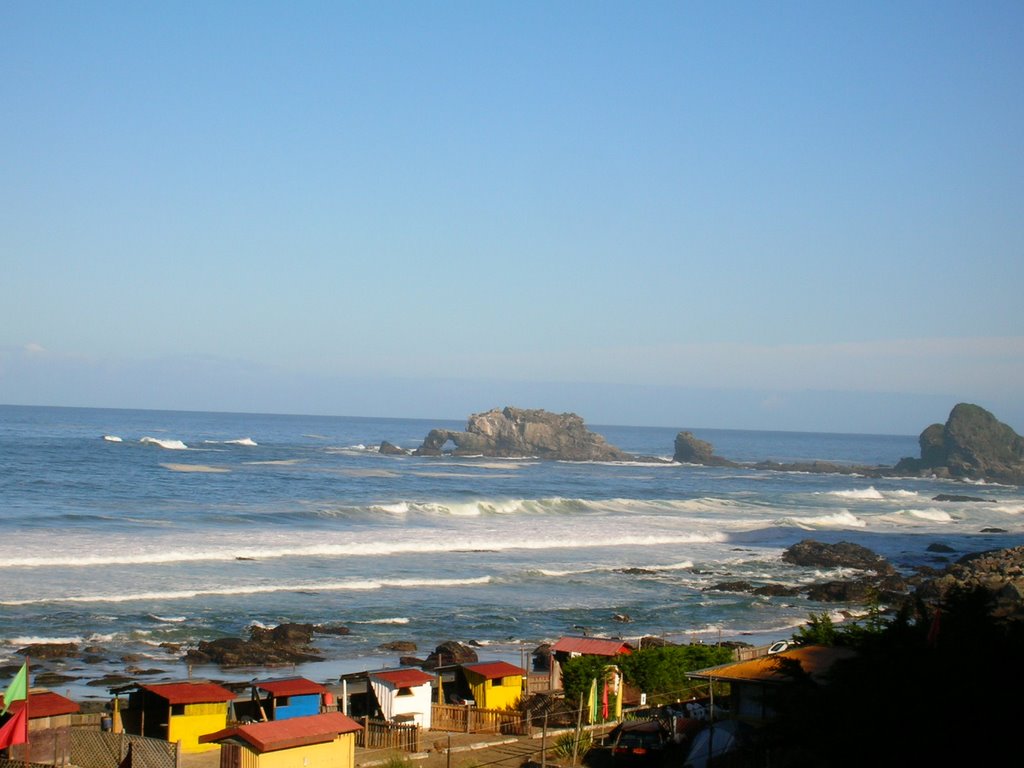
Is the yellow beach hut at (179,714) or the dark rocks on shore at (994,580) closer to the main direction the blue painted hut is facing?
the yellow beach hut

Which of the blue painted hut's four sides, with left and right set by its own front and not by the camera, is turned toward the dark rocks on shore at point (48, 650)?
right

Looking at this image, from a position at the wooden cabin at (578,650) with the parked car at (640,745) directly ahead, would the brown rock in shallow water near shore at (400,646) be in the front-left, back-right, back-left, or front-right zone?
back-right

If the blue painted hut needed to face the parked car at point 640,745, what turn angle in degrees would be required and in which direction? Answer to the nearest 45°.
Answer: approximately 90° to its left

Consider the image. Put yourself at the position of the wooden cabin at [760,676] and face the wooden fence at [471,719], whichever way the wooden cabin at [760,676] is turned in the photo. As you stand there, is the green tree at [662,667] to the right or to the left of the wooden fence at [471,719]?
right

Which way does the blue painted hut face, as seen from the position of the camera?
facing the viewer and to the left of the viewer

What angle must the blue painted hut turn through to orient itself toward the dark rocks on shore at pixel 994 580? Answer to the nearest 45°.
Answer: approximately 180°

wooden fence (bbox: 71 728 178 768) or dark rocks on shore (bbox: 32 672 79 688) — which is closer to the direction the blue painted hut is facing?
the wooden fence

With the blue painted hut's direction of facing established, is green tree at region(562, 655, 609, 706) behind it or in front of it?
behind

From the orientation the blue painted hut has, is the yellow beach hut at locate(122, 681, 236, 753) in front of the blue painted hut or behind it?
in front

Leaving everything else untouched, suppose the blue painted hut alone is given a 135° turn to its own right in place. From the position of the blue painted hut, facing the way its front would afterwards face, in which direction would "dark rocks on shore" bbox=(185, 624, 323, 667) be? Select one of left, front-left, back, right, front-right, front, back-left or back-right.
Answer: front

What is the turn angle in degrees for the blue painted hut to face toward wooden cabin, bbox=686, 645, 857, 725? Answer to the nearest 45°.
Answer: approximately 90° to its left
